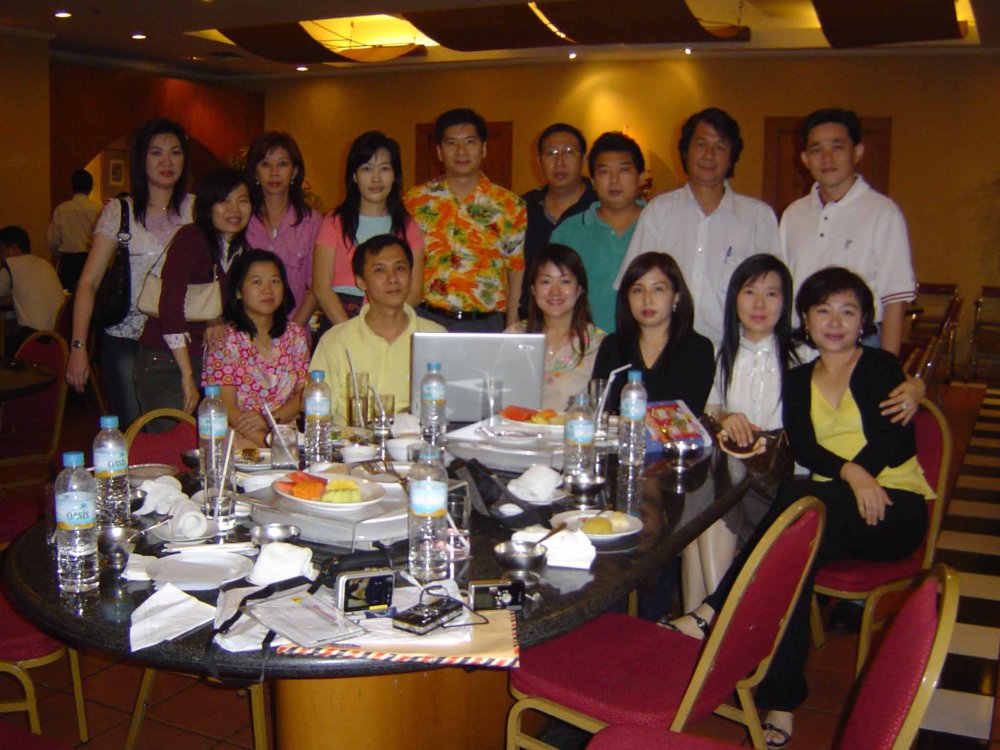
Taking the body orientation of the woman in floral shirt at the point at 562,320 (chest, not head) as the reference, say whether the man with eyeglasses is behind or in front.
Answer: behind

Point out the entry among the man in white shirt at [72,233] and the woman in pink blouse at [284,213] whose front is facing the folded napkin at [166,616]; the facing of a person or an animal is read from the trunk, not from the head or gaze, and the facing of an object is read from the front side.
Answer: the woman in pink blouse

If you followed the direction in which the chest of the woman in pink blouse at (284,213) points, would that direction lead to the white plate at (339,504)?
yes

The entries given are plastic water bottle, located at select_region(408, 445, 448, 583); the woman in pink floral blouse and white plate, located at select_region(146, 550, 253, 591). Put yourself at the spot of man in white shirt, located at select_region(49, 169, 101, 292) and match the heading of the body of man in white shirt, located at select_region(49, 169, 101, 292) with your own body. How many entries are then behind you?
3

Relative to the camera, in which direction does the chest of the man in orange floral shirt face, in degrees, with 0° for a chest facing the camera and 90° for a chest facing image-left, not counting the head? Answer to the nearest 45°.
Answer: approximately 0°

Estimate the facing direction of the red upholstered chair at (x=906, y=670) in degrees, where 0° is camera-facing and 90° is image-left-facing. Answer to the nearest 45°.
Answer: approximately 90°

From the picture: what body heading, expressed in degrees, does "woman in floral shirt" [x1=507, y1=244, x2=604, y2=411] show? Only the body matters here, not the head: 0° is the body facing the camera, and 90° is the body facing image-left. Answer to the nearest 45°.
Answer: approximately 0°
